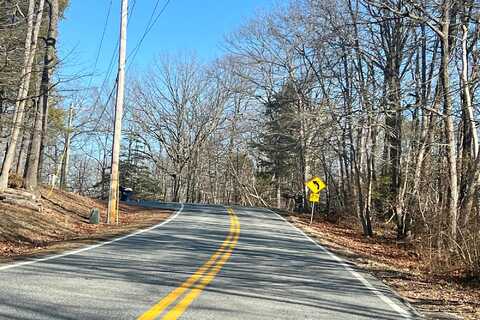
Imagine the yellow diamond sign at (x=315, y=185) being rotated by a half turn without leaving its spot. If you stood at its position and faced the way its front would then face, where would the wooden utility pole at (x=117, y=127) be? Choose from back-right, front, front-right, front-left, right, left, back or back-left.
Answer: back-left

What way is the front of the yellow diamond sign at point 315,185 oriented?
toward the camera
